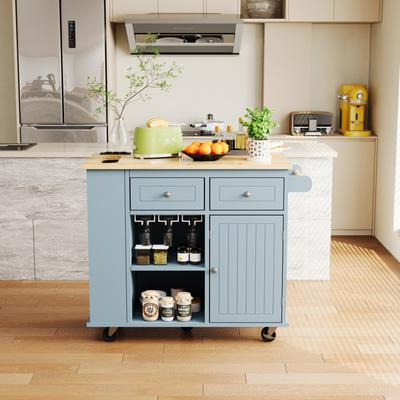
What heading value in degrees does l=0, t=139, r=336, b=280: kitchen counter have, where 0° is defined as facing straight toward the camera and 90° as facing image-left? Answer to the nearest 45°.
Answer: approximately 0°

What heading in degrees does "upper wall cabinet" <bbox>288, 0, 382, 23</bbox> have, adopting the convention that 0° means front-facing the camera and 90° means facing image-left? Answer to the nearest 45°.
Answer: approximately 0°

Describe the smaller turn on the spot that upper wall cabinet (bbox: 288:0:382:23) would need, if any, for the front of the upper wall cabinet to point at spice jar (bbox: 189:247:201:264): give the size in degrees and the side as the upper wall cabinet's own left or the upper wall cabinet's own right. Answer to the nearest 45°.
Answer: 0° — it already faces it

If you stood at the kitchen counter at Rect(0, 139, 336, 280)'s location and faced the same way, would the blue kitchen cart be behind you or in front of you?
in front

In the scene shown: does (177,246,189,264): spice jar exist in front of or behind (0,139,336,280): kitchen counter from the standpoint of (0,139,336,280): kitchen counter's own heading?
in front

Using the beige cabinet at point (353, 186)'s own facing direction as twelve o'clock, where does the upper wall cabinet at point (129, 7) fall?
The upper wall cabinet is roughly at 3 o'clock from the beige cabinet.

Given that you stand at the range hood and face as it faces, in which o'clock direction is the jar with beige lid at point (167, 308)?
The jar with beige lid is roughly at 12 o'clock from the range hood.
